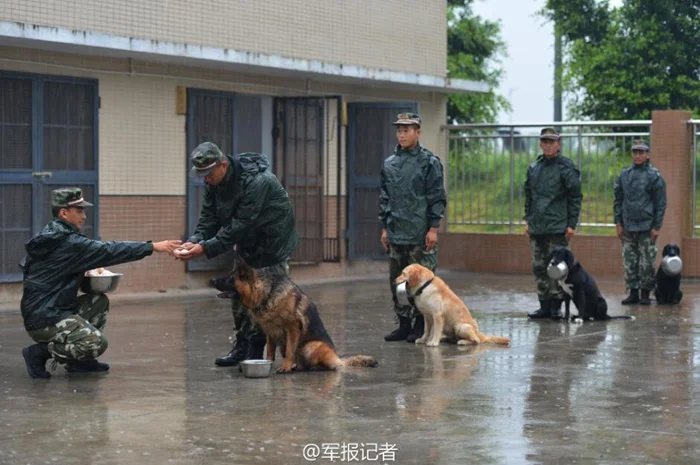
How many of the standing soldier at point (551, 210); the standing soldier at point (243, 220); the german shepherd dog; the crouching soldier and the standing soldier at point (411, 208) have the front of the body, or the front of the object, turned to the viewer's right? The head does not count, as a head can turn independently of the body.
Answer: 1

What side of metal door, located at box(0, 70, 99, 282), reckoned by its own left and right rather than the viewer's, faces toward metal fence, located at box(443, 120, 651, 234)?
left

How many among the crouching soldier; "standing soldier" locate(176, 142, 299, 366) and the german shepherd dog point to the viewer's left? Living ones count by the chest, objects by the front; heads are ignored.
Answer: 2

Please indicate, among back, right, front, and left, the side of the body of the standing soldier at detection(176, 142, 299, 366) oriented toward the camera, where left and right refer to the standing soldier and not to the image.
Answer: left

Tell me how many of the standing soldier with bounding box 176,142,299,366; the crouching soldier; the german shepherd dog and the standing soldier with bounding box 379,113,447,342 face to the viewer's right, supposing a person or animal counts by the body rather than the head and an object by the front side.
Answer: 1

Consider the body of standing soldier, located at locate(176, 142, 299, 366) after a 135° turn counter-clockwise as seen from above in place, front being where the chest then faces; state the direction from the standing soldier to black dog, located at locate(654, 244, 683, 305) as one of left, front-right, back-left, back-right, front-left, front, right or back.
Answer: left

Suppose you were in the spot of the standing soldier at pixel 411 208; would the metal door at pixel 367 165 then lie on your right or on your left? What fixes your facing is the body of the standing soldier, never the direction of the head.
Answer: on your right

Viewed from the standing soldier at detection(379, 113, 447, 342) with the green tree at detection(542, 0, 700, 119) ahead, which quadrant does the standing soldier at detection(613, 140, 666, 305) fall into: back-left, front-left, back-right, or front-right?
front-right

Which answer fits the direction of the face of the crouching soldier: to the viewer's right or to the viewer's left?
to the viewer's right

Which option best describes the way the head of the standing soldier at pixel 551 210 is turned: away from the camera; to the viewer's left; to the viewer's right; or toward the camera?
toward the camera

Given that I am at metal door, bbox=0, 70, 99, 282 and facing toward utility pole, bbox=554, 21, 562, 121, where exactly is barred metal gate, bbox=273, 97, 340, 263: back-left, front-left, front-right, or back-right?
front-right

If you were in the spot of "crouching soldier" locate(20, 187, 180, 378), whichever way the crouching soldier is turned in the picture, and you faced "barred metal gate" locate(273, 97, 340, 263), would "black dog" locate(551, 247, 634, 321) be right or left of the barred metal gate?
right

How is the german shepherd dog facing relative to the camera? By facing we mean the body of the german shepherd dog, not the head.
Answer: to the viewer's left

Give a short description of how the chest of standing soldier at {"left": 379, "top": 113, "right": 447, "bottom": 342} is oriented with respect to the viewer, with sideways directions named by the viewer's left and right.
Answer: facing the viewer and to the left of the viewer

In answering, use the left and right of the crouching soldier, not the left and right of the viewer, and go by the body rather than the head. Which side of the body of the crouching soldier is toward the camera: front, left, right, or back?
right

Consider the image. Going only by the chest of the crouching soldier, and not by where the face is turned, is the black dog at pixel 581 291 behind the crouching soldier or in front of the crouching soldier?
in front

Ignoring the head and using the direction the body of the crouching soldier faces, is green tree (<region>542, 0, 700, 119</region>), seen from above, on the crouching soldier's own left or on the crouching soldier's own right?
on the crouching soldier's own left
